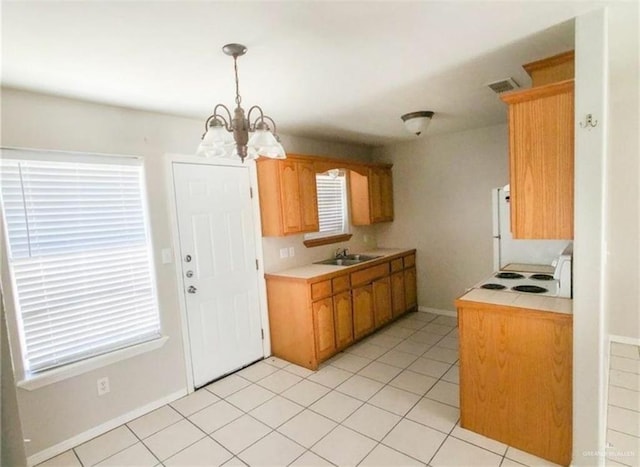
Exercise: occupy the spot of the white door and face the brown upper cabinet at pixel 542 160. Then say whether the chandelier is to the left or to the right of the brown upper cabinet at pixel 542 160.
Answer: right

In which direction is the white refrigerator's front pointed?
to the viewer's left

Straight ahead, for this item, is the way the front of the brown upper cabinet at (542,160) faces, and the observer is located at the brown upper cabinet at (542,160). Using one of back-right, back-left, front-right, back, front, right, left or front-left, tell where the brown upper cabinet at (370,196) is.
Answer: front-right

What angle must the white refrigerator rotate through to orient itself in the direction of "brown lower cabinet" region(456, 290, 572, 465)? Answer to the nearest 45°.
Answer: approximately 90° to its left

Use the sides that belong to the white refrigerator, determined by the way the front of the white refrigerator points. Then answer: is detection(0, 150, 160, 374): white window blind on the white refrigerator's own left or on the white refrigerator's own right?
on the white refrigerator's own left

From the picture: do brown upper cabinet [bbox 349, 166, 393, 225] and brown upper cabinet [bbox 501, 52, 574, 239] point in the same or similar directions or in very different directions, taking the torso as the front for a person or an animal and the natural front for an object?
very different directions

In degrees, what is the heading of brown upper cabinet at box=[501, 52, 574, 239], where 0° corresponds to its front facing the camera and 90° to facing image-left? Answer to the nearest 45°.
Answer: approximately 90°

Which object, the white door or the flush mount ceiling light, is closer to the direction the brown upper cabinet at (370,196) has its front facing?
the flush mount ceiling light

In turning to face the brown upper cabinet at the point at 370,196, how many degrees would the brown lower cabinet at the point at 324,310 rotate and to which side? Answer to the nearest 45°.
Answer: approximately 90° to its left
